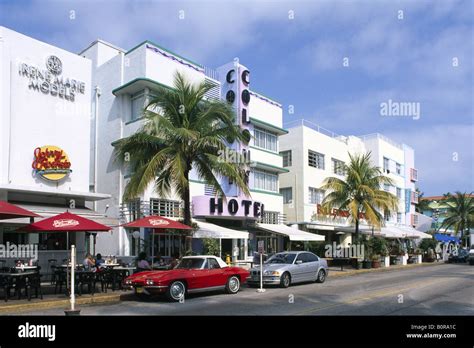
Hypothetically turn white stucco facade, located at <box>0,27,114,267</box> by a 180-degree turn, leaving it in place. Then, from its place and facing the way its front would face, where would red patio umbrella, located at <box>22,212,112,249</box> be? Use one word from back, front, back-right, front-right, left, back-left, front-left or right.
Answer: back-left

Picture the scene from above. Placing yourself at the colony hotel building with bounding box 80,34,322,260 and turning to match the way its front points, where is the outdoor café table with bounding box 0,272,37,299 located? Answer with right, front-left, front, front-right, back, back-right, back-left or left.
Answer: front-right

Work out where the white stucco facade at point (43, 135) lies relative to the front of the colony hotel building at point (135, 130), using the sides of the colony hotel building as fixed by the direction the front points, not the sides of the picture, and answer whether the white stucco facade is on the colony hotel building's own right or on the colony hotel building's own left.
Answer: on the colony hotel building's own right

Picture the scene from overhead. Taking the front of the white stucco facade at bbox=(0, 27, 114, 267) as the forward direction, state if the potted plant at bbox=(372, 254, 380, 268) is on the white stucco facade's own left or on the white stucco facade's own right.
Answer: on the white stucco facade's own left

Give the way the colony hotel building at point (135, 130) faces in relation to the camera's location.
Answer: facing the viewer and to the right of the viewer

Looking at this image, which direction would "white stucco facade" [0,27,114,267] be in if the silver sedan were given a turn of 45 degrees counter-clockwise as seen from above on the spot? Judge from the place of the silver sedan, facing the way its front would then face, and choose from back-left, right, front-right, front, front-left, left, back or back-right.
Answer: right

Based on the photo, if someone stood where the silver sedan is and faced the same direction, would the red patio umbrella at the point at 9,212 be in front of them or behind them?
in front

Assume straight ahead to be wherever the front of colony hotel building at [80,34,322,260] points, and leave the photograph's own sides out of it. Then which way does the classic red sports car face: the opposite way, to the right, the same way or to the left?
to the right

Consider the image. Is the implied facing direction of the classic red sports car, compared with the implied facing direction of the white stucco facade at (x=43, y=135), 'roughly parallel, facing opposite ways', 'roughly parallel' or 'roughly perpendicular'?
roughly perpendicular

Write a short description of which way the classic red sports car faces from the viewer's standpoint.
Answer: facing the viewer and to the left of the viewer

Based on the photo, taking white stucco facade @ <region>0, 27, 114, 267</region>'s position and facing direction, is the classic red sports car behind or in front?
in front
